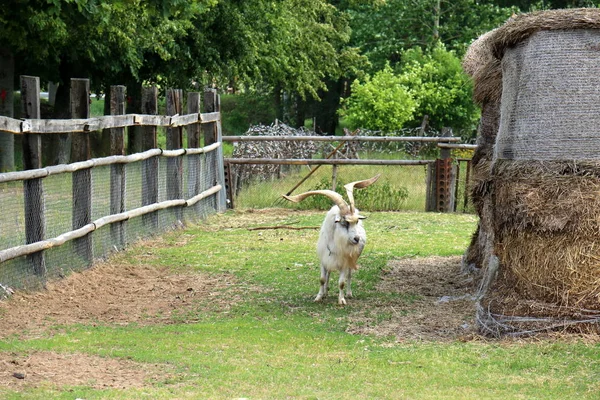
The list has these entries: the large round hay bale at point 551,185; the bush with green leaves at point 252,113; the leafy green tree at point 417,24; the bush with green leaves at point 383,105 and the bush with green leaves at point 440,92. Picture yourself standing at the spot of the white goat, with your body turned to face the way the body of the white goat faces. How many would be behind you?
4

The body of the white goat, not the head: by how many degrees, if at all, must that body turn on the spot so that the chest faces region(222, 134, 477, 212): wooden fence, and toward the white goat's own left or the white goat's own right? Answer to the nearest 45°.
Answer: approximately 180°

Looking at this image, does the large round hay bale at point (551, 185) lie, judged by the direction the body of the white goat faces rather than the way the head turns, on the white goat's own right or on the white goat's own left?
on the white goat's own left

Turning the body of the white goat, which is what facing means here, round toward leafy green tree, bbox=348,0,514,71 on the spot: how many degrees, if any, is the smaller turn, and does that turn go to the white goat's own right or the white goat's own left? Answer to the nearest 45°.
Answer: approximately 180°

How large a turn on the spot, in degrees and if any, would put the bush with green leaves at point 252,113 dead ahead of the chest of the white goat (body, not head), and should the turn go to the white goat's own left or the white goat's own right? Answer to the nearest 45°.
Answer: approximately 180°

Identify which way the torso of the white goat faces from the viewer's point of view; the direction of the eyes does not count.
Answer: toward the camera

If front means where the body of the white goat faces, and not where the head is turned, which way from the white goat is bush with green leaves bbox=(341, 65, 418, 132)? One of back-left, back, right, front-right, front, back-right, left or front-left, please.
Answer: back

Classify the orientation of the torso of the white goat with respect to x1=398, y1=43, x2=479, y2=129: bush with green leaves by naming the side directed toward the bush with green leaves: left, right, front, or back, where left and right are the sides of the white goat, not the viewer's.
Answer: back

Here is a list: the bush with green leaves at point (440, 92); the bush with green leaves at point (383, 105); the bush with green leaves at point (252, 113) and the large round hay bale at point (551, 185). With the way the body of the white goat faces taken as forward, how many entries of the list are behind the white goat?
3

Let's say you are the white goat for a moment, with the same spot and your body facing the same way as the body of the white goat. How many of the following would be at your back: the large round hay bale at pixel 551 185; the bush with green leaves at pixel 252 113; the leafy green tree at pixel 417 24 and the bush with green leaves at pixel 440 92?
3
